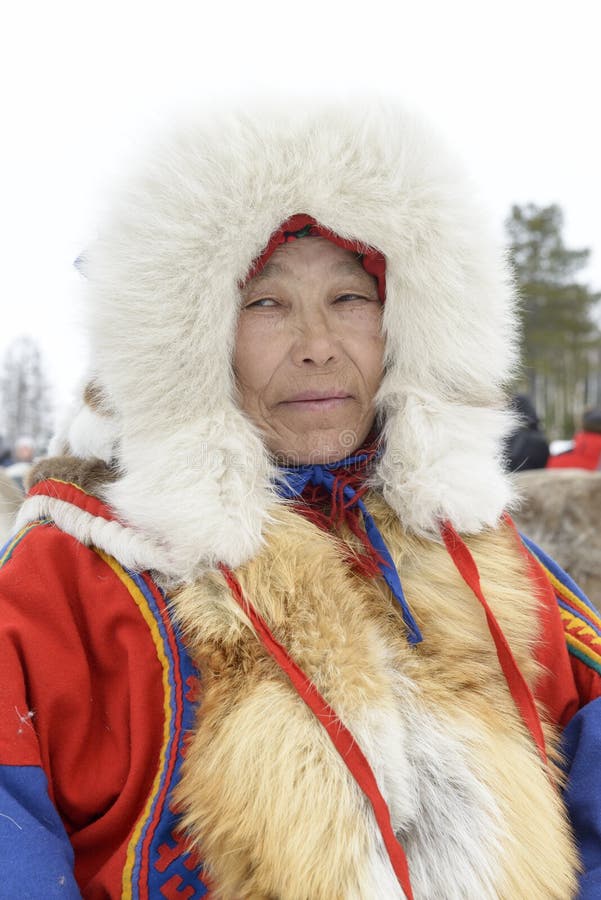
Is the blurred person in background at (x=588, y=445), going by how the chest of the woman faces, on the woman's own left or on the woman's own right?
on the woman's own left

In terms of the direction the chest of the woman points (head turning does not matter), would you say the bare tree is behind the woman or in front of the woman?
behind

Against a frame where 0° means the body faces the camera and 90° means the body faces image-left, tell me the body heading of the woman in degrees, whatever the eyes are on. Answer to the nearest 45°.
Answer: approximately 315°
